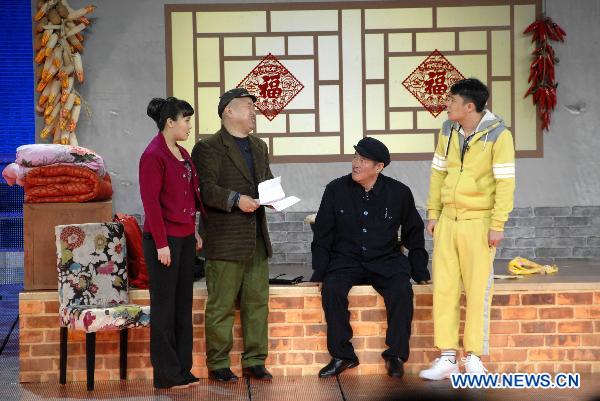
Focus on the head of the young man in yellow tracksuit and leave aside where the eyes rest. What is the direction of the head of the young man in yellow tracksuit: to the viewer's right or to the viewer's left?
to the viewer's left

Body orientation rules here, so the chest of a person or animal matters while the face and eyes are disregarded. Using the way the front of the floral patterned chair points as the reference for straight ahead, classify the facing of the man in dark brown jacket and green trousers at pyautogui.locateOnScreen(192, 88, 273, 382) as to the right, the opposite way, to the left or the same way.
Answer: the same way

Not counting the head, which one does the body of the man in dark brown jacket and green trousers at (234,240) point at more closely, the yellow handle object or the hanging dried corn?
the yellow handle object

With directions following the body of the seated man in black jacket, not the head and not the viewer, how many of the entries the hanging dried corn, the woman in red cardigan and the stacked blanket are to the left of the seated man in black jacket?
0

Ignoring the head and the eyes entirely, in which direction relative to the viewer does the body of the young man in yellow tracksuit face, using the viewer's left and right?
facing the viewer and to the left of the viewer

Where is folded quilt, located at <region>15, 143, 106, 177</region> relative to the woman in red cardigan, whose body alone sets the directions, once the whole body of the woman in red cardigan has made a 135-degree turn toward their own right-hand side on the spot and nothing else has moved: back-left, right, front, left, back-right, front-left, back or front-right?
front-right

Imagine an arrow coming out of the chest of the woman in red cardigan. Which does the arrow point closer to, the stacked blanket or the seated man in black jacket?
the seated man in black jacket

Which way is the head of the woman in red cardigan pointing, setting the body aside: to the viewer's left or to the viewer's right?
to the viewer's right

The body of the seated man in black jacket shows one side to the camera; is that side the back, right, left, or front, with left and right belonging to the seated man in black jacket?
front

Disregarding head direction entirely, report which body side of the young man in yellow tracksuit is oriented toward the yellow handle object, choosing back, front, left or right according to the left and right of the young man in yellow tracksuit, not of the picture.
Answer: back

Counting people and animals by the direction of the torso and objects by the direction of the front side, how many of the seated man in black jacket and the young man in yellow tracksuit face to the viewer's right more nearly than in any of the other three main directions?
0

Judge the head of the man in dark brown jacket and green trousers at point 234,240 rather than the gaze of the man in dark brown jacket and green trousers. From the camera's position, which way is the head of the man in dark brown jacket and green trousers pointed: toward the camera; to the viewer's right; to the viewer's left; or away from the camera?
to the viewer's right

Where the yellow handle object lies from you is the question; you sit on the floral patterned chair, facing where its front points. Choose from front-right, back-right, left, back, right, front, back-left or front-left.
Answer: front-left

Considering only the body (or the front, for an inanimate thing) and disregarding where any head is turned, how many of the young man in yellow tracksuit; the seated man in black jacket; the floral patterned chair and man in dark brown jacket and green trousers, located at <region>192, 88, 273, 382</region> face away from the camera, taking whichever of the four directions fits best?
0

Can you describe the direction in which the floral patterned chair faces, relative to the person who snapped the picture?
facing the viewer and to the right of the viewer

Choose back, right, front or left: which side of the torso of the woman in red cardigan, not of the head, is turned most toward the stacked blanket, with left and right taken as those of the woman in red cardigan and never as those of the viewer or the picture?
back
